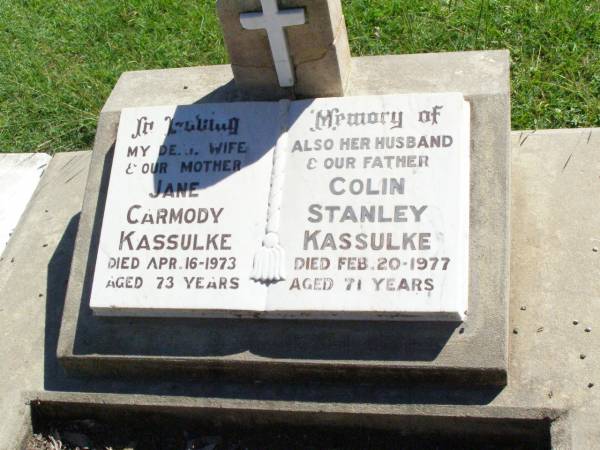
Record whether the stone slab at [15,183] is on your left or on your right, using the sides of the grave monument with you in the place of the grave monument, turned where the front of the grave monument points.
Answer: on your right

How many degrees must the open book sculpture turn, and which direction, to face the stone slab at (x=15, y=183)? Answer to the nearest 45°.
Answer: approximately 135° to its right

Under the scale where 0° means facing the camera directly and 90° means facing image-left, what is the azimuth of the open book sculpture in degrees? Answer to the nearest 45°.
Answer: approximately 0°
